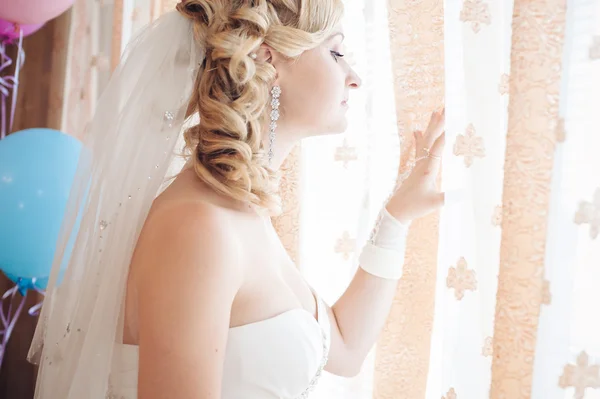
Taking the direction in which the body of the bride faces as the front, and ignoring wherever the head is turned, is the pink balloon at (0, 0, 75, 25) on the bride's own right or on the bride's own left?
on the bride's own left

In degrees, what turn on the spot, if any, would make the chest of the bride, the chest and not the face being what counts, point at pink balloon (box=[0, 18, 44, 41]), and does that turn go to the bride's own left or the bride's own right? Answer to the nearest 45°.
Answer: approximately 135° to the bride's own left

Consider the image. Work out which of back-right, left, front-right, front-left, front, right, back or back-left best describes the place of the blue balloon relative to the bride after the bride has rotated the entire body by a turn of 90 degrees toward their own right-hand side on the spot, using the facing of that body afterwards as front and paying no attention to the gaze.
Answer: back-right

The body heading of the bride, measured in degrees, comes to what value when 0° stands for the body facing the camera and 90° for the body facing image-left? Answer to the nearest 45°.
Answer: approximately 270°

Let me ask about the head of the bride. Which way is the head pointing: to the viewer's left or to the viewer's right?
to the viewer's right
